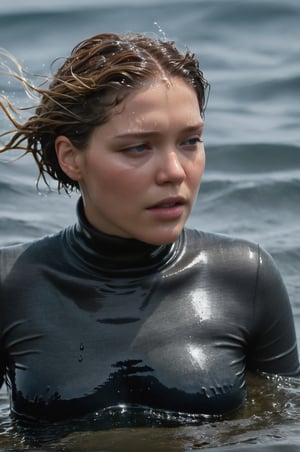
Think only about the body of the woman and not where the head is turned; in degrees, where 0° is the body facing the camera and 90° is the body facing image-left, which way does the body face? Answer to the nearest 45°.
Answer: approximately 0°

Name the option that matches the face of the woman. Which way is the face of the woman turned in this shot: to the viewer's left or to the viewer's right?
to the viewer's right
